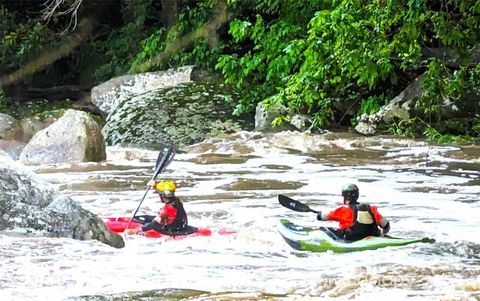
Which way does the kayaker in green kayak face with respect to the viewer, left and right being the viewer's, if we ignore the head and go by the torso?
facing away from the viewer and to the left of the viewer

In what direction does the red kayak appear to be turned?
to the viewer's left

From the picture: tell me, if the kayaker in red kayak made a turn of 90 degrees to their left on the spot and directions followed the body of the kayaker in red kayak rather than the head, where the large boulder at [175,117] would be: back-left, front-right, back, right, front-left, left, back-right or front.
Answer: back

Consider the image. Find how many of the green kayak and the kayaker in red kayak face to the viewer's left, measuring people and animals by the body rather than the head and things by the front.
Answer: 2

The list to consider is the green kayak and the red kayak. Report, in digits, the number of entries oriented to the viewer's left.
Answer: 2

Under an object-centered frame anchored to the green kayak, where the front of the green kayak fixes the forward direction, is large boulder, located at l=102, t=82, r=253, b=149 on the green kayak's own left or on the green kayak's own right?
on the green kayak's own right

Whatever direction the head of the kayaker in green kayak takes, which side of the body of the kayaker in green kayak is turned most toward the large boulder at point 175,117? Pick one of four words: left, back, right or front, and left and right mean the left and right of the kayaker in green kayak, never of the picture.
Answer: front

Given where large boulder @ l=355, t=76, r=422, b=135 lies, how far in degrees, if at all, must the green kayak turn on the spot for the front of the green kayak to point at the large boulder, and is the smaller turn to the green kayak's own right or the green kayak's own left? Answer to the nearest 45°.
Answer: approximately 90° to the green kayak's own right

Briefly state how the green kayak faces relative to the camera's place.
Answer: facing to the left of the viewer

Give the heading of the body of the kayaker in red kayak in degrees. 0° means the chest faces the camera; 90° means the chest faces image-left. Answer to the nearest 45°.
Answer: approximately 90°
